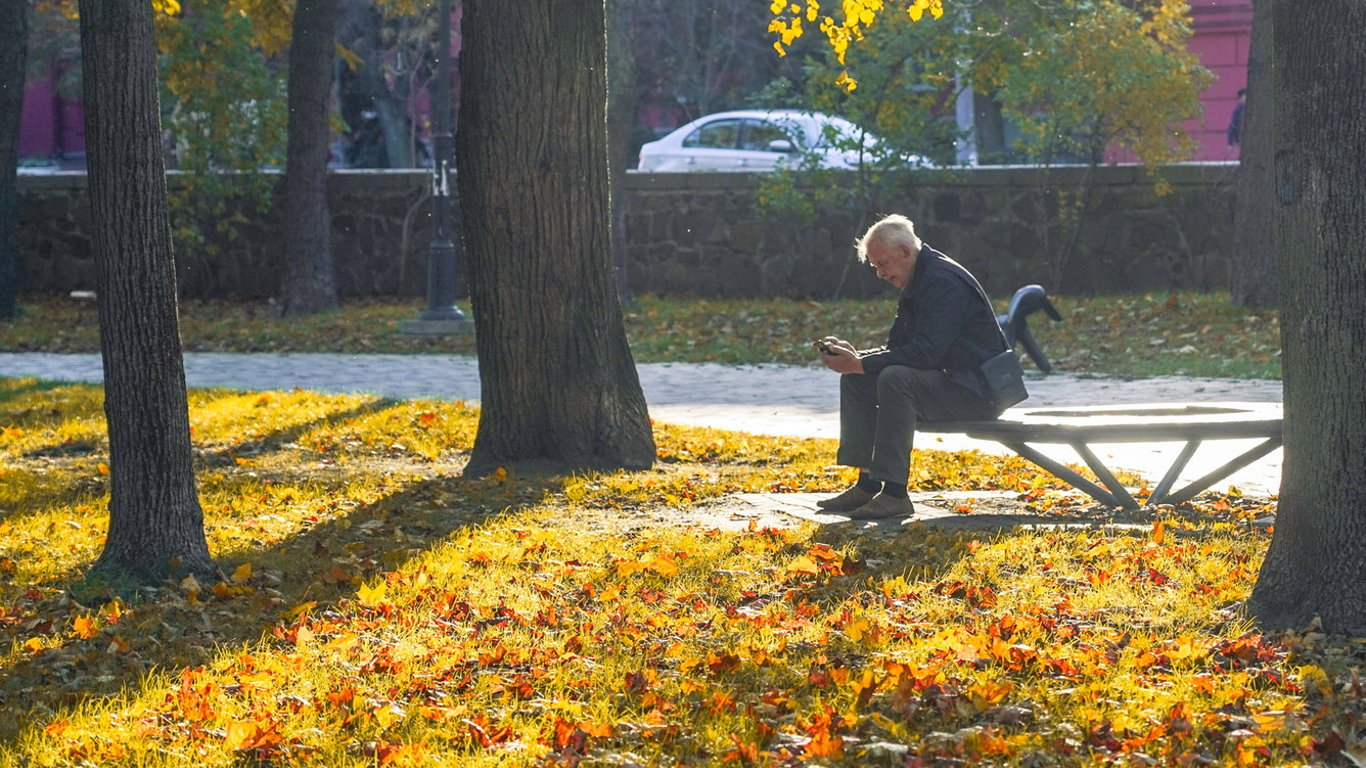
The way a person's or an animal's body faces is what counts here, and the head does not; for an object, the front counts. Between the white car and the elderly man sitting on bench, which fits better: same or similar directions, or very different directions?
very different directions

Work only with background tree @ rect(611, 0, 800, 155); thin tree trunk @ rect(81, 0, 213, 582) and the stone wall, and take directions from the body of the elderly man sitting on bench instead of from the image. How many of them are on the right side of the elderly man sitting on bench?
2

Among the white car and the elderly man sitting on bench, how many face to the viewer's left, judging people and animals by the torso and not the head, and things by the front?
1

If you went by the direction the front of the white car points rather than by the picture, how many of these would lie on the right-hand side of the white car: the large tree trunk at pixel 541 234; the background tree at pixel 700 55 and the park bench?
2

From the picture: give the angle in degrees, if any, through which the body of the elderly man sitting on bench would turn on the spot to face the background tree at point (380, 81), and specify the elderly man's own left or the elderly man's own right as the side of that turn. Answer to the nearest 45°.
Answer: approximately 90° to the elderly man's own right

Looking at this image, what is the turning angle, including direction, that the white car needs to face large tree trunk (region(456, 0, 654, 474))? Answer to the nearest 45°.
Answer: approximately 90° to its right

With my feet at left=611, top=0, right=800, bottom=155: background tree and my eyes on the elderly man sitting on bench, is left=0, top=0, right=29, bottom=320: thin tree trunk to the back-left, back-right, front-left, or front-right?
front-right

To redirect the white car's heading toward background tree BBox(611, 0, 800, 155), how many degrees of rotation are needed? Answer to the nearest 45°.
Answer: approximately 90° to its left

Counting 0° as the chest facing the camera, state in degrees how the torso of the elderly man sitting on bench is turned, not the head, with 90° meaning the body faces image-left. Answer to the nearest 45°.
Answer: approximately 90°

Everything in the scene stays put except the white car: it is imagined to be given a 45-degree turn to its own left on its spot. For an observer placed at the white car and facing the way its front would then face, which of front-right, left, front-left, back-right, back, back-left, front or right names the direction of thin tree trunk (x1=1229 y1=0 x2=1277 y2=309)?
right

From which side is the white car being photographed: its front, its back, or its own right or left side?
right

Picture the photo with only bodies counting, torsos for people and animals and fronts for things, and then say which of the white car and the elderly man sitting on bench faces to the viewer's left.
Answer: the elderly man sitting on bench

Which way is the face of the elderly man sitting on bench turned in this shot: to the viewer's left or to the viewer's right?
to the viewer's left

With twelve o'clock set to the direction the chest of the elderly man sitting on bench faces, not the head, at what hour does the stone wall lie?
The stone wall is roughly at 3 o'clock from the elderly man sitting on bench.

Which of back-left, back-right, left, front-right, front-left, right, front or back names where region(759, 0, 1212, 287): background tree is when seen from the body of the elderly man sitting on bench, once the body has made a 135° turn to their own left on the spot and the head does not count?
back-left

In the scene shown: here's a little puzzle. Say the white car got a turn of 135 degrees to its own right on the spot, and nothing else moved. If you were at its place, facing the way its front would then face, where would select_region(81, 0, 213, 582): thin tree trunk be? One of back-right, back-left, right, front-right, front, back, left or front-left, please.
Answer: front-left

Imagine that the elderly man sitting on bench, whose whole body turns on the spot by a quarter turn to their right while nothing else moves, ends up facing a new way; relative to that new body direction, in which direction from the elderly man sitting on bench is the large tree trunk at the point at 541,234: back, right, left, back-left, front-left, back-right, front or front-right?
front-left
